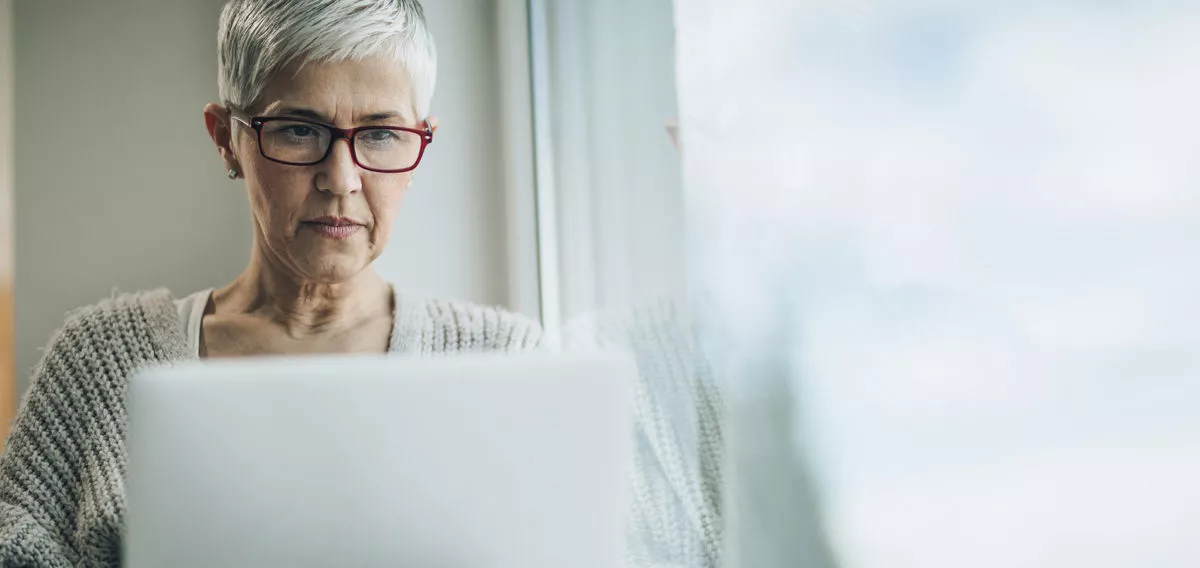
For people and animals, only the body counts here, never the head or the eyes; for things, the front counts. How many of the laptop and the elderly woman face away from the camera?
1

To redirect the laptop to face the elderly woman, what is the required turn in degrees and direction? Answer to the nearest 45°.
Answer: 0° — it already faces them

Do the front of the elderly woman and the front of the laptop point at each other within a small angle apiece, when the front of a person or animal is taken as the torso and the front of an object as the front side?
yes

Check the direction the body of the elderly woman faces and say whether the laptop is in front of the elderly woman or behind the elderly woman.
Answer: in front

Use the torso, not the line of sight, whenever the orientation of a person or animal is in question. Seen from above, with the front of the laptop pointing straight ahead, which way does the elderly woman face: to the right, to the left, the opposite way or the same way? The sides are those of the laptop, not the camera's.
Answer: the opposite way

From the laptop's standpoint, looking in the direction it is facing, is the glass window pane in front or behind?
in front

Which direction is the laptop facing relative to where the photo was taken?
away from the camera

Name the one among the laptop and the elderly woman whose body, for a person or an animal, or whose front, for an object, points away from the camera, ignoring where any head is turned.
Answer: the laptop

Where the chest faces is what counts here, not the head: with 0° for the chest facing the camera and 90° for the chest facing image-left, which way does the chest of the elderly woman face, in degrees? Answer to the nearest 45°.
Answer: approximately 0°
